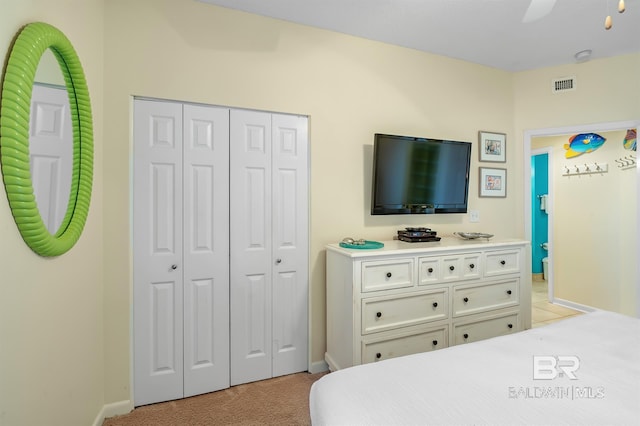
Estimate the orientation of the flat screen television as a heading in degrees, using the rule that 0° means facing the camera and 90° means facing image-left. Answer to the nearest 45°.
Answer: approximately 315°

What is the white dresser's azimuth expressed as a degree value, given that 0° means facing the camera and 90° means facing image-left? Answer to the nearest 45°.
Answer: approximately 315°

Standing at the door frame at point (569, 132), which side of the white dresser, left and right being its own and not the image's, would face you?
left

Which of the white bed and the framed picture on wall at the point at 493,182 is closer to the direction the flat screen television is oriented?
the white bed

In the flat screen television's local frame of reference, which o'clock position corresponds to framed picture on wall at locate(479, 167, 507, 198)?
The framed picture on wall is roughly at 9 o'clock from the flat screen television.

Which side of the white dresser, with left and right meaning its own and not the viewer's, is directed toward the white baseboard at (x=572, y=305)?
left

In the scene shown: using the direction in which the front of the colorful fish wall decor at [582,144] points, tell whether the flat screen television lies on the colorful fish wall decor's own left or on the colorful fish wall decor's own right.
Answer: on the colorful fish wall decor's own right

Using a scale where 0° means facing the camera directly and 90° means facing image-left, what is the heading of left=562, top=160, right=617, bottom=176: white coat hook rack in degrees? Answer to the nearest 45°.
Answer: approximately 45°

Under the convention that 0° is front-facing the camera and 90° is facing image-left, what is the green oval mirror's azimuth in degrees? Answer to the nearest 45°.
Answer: approximately 315°

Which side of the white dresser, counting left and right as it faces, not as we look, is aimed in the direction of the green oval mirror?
right

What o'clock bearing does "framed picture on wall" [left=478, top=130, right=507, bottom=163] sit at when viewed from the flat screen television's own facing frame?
The framed picture on wall is roughly at 9 o'clock from the flat screen television.
